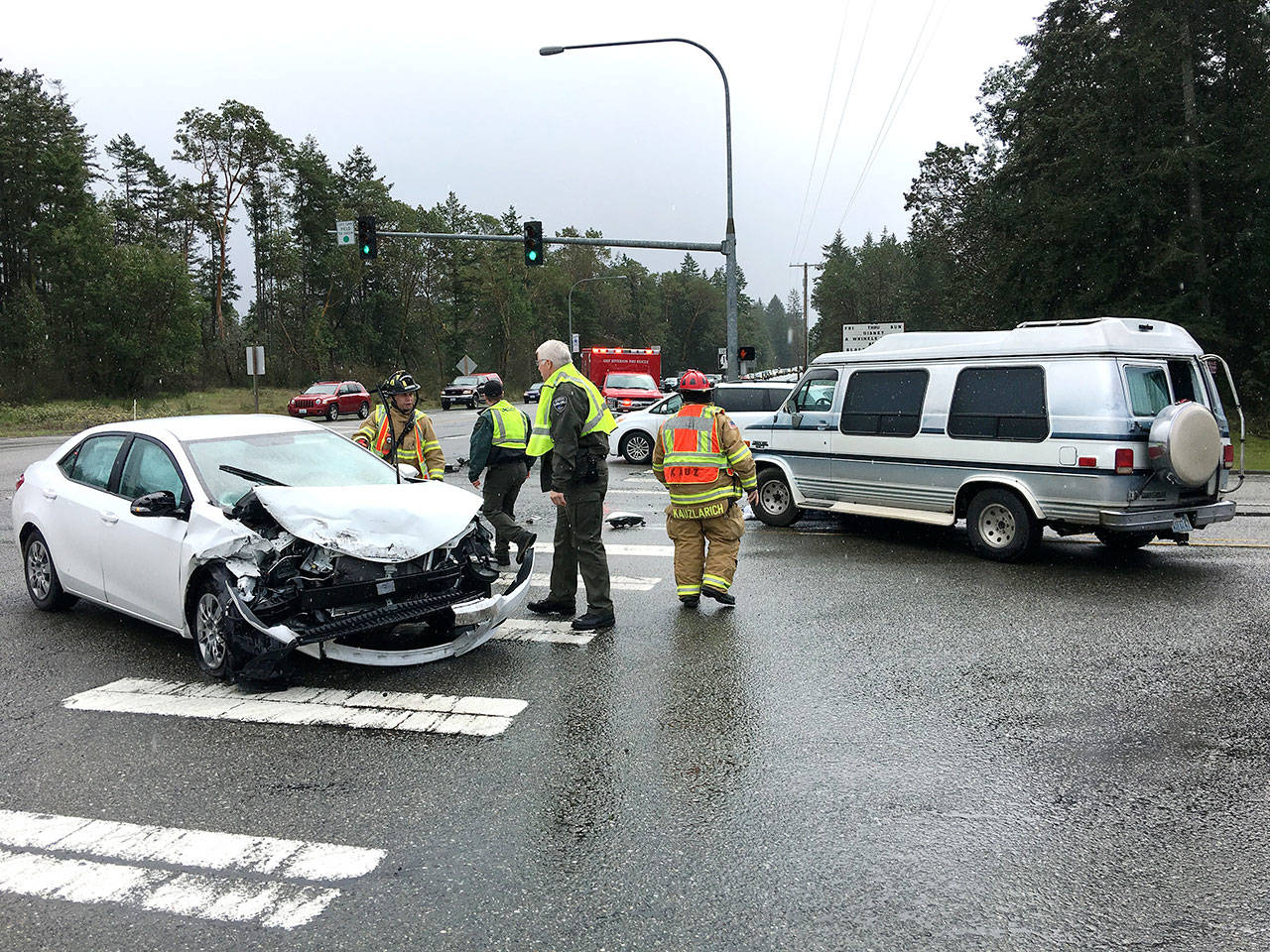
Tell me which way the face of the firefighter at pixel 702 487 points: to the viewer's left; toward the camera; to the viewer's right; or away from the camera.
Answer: away from the camera

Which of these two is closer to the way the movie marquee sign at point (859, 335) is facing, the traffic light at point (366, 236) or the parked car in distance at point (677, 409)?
the parked car in distance

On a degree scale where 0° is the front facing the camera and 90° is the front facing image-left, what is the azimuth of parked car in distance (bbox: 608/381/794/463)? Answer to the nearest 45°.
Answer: approximately 90°

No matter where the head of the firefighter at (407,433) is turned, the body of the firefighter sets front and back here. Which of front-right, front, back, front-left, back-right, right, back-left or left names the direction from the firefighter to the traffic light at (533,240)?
back

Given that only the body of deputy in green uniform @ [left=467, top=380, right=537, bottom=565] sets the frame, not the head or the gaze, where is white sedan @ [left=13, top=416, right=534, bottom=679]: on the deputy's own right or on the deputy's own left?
on the deputy's own left

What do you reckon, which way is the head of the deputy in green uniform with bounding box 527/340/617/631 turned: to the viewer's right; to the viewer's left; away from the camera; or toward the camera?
to the viewer's left

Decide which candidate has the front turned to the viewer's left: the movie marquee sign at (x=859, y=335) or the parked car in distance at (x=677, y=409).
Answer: the parked car in distance

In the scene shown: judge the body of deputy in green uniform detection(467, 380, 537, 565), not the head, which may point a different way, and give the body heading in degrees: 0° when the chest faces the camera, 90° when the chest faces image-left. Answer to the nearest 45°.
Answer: approximately 135°

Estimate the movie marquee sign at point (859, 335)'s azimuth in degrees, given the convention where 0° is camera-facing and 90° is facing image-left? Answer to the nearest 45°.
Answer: approximately 0°
